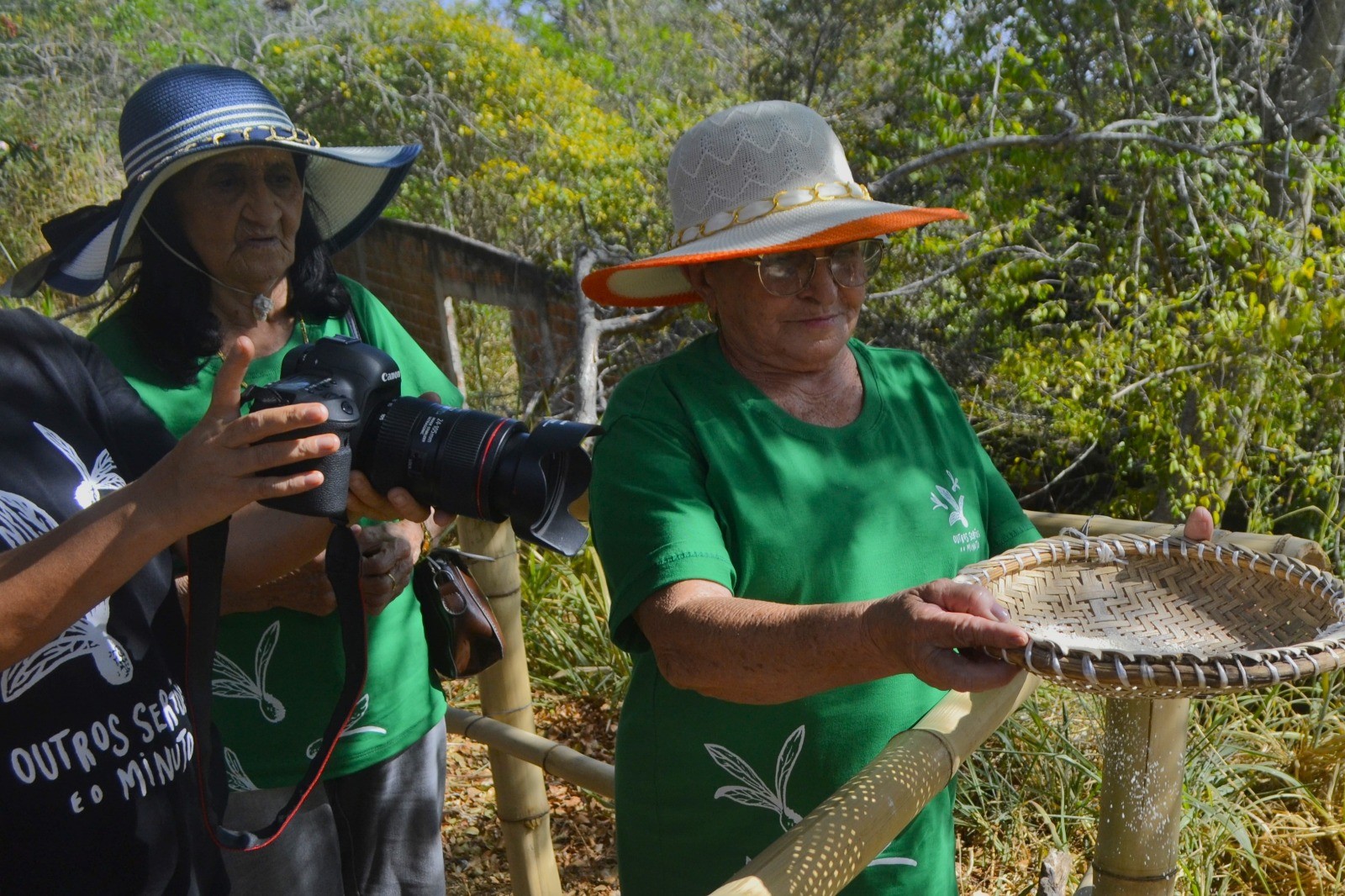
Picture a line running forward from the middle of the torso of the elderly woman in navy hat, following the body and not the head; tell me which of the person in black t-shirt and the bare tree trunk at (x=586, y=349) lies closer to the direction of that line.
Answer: the person in black t-shirt

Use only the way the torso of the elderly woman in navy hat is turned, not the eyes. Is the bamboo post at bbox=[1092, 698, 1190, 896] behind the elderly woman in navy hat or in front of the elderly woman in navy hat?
in front

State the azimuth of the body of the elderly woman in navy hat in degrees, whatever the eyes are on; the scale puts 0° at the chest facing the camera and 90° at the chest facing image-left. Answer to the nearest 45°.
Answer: approximately 315°

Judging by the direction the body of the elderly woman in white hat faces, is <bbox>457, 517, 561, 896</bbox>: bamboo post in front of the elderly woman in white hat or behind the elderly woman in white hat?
behind

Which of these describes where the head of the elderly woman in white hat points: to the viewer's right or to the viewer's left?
to the viewer's right

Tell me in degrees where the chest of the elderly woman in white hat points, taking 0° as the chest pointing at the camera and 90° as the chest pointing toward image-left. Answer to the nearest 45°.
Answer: approximately 315°

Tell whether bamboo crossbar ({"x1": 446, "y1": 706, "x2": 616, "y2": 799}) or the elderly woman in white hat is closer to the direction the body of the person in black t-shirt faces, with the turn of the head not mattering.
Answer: the elderly woman in white hat

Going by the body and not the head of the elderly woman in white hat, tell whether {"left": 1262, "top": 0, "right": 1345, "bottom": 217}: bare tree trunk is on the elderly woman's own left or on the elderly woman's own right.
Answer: on the elderly woman's own left

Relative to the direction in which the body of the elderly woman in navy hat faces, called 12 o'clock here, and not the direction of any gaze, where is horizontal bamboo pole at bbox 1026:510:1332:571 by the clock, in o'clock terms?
The horizontal bamboo pole is roughly at 11 o'clock from the elderly woman in navy hat.
